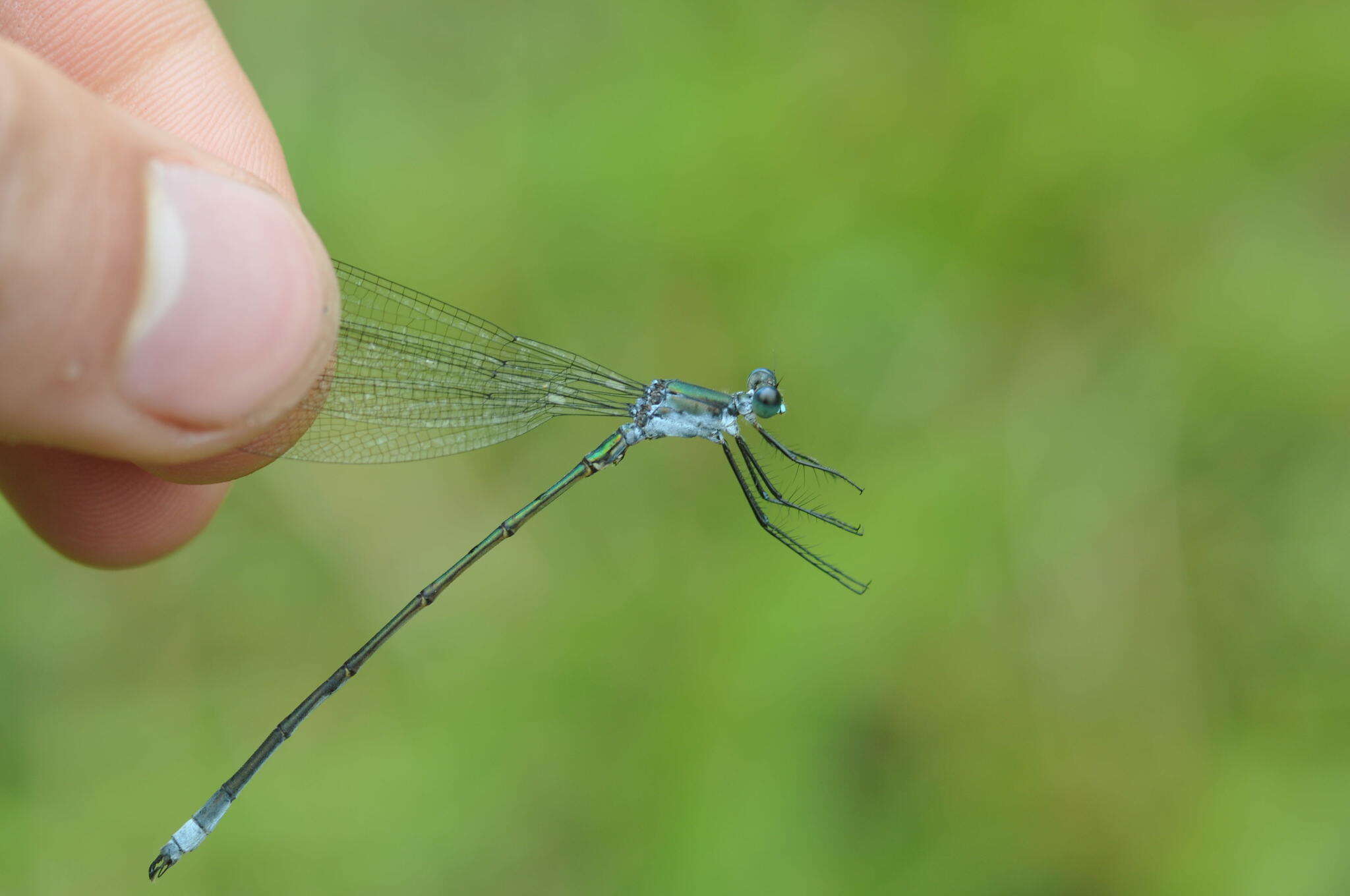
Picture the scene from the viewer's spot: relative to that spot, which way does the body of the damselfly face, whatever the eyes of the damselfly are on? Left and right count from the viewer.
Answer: facing to the right of the viewer
